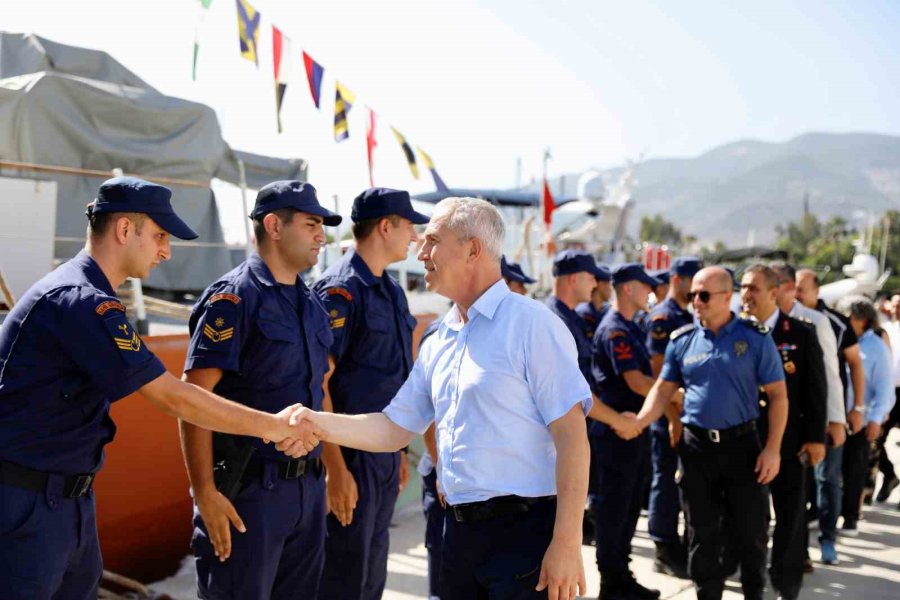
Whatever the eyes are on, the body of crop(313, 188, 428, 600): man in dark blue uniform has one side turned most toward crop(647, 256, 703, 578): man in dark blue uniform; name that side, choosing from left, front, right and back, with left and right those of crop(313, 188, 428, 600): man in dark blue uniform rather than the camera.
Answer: left

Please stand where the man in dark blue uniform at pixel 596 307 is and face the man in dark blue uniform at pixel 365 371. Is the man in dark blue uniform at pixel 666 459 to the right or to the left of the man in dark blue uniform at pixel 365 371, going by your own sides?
left

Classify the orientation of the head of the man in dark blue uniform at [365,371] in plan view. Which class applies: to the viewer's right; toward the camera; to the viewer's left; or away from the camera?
to the viewer's right

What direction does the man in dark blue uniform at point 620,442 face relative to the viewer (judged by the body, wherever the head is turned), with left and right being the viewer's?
facing to the right of the viewer

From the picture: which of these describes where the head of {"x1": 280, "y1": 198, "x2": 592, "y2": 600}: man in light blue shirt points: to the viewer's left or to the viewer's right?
to the viewer's left

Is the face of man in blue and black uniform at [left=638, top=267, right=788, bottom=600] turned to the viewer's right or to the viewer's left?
to the viewer's left

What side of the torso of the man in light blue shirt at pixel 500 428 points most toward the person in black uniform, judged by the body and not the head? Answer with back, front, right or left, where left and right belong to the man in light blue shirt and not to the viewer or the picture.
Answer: back

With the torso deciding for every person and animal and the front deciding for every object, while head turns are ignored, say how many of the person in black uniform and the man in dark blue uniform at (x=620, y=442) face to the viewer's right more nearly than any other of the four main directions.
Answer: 1

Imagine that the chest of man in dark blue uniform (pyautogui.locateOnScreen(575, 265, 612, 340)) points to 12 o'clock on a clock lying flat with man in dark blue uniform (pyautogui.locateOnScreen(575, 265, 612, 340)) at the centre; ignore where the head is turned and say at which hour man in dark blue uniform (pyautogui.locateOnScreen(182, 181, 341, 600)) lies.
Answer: man in dark blue uniform (pyautogui.locateOnScreen(182, 181, 341, 600)) is roughly at 2 o'clock from man in dark blue uniform (pyautogui.locateOnScreen(575, 265, 612, 340)).
